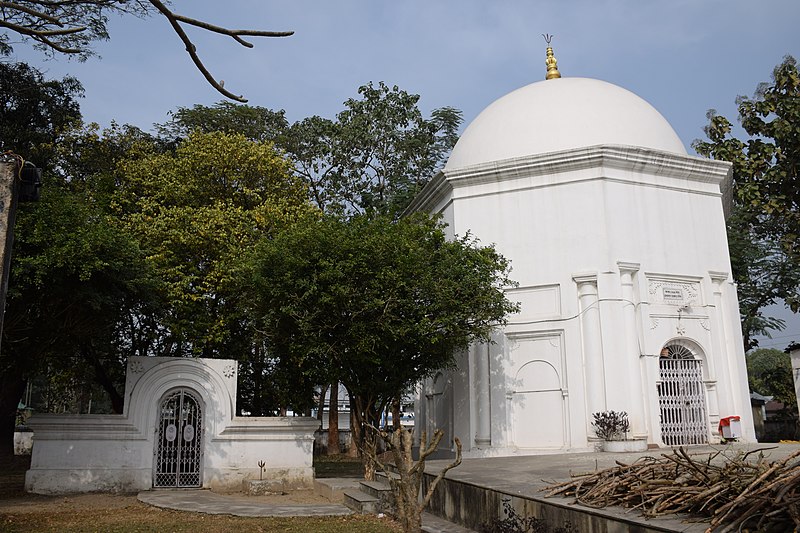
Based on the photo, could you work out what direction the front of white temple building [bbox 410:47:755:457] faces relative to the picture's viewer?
facing the viewer and to the right of the viewer

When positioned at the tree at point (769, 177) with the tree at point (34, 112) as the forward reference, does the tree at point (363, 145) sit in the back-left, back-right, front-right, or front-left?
front-right

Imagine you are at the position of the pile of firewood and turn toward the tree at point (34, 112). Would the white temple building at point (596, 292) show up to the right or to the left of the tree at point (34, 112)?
right

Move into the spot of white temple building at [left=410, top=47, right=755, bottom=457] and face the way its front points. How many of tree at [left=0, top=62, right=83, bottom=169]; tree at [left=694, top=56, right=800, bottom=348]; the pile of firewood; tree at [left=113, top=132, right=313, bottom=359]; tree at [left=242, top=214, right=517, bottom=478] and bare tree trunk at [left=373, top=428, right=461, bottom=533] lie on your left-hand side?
1

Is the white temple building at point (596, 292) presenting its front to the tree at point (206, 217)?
no

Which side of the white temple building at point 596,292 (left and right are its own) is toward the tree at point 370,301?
right

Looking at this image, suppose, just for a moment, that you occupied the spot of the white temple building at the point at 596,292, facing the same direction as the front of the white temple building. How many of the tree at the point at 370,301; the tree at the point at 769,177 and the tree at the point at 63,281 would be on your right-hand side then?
2

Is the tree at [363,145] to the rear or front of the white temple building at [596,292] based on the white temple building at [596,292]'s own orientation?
to the rear

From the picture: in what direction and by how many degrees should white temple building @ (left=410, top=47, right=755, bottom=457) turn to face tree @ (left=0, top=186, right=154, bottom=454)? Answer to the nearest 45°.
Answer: approximately 90° to its right

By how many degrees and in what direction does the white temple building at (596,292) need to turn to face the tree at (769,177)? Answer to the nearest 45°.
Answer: approximately 90° to its left

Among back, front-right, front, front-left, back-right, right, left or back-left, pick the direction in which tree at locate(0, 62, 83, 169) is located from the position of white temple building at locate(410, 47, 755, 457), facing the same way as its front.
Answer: back-right

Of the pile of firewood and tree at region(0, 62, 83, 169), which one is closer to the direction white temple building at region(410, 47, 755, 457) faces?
the pile of firewood

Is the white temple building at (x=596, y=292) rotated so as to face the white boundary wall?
no
